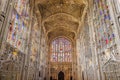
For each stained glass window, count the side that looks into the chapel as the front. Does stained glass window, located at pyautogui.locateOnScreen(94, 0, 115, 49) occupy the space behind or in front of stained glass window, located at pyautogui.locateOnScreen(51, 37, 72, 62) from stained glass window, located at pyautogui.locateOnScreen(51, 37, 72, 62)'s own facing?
in front

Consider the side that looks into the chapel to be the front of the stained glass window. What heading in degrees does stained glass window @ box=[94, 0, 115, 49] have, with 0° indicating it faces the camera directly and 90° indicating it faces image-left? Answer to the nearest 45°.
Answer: approximately 45°

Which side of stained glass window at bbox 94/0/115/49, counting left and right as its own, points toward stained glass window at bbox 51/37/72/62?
right

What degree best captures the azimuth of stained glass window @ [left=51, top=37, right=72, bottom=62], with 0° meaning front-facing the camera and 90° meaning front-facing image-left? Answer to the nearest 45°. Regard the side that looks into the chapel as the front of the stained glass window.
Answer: approximately 0°
